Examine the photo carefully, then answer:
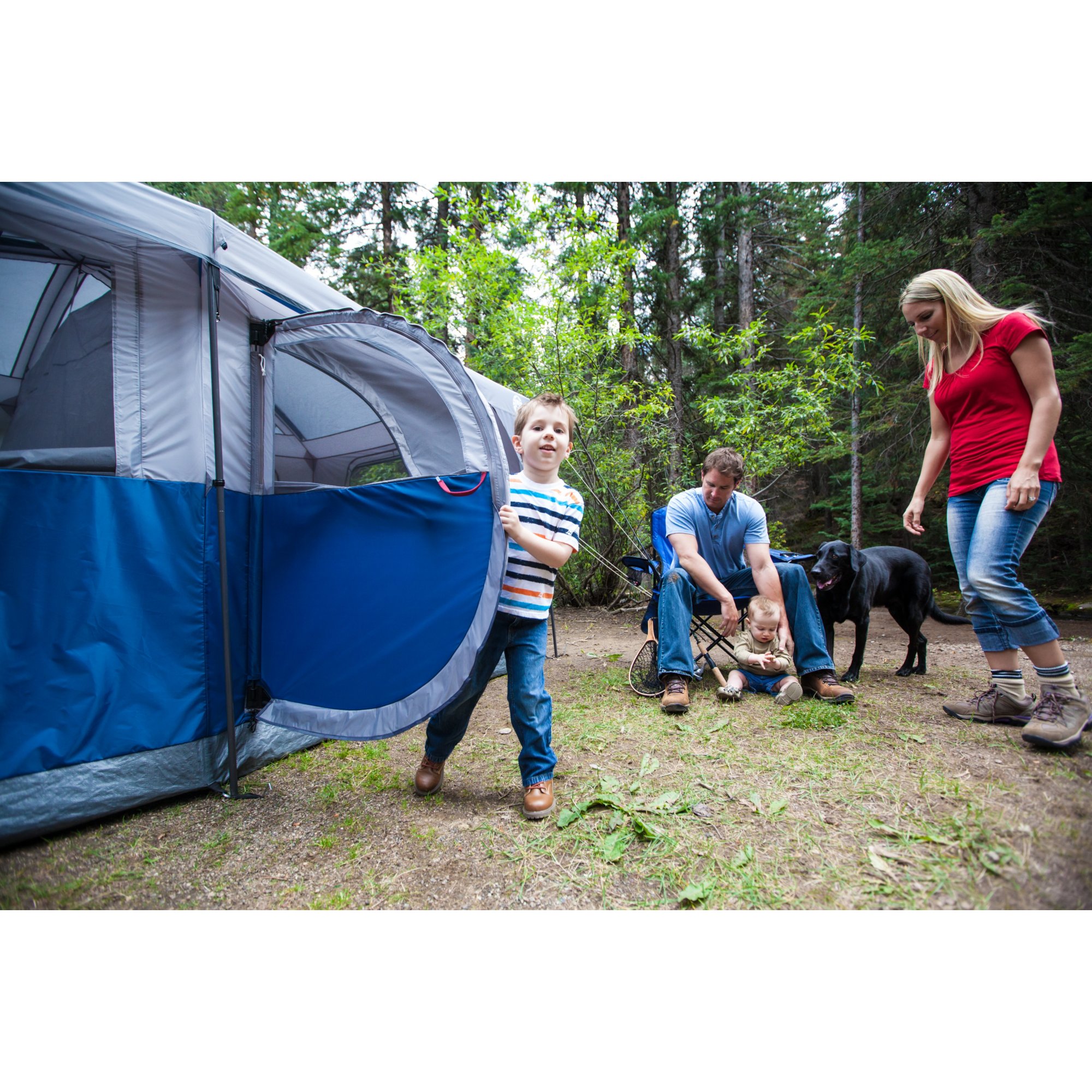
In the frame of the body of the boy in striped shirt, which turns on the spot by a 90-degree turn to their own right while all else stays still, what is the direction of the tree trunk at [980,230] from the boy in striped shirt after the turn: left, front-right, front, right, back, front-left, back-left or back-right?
back-right

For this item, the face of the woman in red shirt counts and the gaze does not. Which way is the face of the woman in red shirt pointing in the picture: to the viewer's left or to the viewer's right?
to the viewer's left

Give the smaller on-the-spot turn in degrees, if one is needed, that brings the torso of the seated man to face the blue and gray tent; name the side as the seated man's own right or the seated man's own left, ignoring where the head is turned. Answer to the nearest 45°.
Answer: approximately 45° to the seated man's own right

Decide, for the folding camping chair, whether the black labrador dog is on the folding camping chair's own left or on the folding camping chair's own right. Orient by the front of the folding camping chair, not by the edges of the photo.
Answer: on the folding camping chair's own left

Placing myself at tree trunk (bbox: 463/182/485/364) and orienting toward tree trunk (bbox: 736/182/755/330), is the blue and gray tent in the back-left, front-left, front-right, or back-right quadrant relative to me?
back-right

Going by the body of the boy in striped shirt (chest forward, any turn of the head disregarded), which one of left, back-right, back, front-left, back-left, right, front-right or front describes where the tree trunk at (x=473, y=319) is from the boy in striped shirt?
back

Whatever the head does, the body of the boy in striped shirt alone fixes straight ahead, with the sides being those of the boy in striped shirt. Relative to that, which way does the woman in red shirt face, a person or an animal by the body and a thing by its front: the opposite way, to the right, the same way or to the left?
to the right
